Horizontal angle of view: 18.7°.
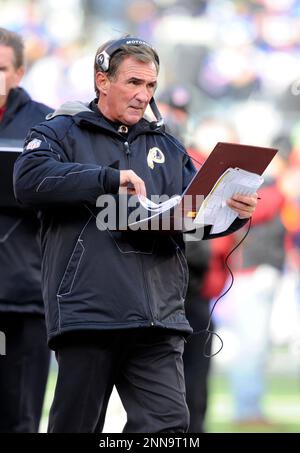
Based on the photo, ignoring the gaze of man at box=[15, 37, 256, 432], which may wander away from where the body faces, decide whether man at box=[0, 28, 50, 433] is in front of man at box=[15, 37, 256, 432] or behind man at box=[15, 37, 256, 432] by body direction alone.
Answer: behind

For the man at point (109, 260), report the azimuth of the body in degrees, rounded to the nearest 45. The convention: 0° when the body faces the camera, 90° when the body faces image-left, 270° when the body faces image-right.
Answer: approximately 315°

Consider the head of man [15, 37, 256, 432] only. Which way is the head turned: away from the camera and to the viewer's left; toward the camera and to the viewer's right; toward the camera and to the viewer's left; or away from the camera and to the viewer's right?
toward the camera and to the viewer's right

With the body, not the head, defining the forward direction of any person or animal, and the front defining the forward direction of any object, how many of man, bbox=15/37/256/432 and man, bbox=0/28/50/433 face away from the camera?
0

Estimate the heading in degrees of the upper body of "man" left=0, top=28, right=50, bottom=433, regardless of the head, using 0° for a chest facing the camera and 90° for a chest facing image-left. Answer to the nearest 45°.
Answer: approximately 0°

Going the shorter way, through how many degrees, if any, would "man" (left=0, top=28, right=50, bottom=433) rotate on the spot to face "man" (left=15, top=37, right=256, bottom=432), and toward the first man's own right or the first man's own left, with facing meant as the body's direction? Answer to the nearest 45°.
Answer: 0° — they already face them
